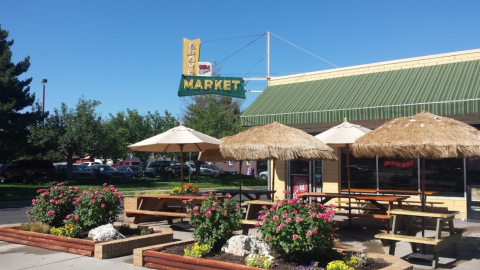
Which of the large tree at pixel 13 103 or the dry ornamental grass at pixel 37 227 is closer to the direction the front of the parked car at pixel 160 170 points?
the dry ornamental grass

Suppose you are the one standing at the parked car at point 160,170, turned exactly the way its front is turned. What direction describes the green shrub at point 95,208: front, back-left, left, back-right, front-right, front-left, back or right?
front-right

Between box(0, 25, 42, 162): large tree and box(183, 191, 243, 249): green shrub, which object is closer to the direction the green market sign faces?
the green shrub

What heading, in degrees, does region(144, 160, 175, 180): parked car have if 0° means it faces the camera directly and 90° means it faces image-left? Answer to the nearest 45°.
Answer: approximately 315°

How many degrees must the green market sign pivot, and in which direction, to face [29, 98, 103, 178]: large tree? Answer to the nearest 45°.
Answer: approximately 135° to its right

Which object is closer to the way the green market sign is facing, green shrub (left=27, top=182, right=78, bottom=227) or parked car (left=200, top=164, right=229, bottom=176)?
the green shrub

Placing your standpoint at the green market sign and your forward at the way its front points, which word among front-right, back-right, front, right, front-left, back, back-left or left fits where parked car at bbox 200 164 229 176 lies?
back

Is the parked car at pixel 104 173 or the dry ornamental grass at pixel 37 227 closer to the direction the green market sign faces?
the dry ornamental grass

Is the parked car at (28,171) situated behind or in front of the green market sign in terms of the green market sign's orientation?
behind
